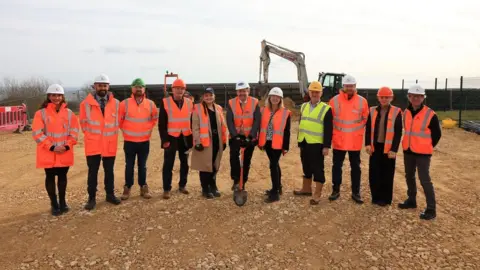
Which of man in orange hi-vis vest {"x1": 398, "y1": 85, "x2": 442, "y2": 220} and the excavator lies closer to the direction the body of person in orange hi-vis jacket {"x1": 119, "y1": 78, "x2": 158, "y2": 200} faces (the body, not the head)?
the man in orange hi-vis vest

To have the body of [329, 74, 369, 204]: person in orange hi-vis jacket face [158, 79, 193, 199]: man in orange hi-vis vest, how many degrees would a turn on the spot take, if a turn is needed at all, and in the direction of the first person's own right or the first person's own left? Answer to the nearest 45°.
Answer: approximately 90° to the first person's own right

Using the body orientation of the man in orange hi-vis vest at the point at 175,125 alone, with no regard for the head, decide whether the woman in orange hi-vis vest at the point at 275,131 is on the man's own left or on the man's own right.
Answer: on the man's own left

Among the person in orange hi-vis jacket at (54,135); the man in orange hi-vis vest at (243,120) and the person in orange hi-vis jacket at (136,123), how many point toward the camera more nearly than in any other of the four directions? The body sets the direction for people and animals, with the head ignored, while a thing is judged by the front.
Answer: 3

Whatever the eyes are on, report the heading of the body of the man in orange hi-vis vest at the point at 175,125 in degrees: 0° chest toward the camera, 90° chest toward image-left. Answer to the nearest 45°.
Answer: approximately 0°

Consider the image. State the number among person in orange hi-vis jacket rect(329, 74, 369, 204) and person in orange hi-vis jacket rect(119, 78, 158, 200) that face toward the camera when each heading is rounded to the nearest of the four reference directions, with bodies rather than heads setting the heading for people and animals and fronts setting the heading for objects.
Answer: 2

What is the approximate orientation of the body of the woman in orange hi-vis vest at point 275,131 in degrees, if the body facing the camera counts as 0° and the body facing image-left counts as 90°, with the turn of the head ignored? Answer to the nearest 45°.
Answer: approximately 45°
